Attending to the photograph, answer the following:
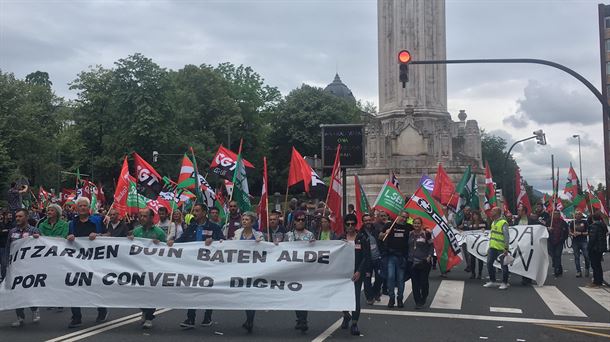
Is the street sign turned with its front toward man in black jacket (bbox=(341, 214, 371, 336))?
yes

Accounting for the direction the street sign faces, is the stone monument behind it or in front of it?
behind

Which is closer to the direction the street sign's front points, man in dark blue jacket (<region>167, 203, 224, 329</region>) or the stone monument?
the man in dark blue jacket

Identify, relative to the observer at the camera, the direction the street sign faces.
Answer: facing the viewer

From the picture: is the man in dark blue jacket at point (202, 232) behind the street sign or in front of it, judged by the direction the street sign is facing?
in front

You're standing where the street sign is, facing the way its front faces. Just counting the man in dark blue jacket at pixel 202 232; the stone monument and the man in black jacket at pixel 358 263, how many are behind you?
1

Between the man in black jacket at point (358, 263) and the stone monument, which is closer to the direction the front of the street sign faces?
the man in black jacket
